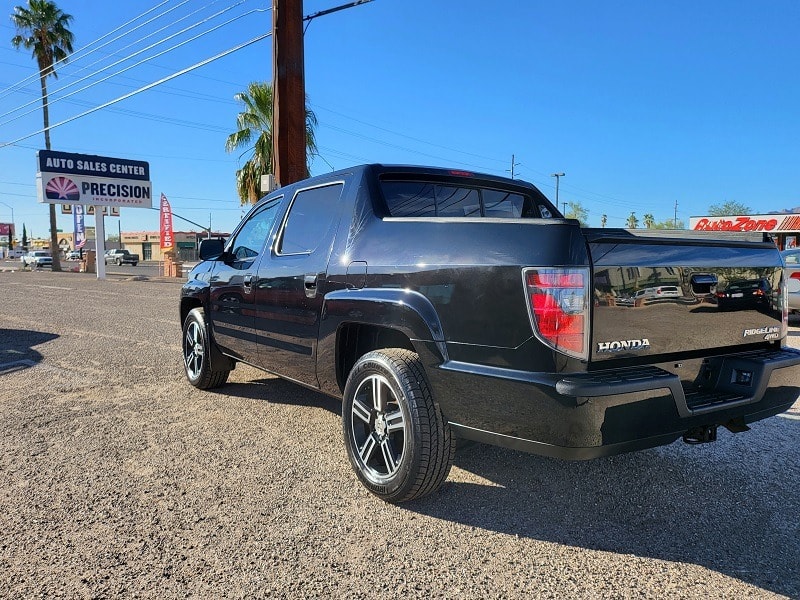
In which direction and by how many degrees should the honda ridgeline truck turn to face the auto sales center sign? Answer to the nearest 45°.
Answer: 0° — it already faces it

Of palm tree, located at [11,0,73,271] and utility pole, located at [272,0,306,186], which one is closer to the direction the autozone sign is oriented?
the utility pole

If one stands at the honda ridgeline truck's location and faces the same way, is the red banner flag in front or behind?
in front

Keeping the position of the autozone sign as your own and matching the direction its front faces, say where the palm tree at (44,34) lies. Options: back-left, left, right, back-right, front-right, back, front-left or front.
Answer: front-right

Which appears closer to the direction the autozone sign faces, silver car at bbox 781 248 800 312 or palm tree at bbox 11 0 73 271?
the silver car

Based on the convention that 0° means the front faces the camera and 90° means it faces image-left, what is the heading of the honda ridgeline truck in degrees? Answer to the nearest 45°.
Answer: approximately 135°

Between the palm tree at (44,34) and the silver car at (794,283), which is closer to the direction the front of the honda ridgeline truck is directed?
the palm tree

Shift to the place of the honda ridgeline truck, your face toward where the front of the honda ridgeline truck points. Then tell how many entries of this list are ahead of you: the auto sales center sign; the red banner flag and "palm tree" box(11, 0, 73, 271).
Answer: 3

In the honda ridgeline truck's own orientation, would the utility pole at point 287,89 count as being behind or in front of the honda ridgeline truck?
in front

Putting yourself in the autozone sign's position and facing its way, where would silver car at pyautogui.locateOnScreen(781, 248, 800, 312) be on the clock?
The silver car is roughly at 12 o'clock from the autozone sign.

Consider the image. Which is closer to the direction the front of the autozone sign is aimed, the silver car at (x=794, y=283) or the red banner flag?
the silver car

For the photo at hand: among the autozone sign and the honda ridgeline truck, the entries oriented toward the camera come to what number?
1

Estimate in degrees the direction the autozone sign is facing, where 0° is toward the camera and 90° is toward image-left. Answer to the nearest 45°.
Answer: approximately 0°

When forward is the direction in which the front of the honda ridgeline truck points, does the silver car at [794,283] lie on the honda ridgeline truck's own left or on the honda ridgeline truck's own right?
on the honda ridgeline truck's own right

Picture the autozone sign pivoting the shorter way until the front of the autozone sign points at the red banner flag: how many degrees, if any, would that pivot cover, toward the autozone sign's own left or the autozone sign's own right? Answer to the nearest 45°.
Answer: approximately 45° to the autozone sign's own right

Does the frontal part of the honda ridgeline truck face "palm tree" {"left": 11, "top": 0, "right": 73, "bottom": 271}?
yes
